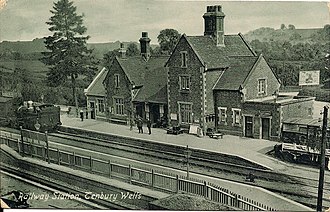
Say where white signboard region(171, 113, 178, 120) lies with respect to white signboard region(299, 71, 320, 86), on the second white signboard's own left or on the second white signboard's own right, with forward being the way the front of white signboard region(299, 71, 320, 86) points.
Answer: on the second white signboard's own right

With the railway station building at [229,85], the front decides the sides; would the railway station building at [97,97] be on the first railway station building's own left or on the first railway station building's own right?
on the first railway station building's own right

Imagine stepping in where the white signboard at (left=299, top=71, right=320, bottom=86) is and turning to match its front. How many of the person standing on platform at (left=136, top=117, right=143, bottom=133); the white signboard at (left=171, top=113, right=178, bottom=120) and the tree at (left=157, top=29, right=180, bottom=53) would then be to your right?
3

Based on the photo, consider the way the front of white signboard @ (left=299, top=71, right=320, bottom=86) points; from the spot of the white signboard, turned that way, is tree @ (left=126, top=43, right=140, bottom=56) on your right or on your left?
on your right

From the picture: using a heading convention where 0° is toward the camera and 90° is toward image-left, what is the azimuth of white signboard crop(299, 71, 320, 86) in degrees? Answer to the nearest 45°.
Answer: approximately 0°

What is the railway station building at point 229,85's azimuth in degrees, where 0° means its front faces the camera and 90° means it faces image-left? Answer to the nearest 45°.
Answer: approximately 45°

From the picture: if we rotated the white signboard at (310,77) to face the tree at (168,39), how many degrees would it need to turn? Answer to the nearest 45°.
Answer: approximately 90° to its right

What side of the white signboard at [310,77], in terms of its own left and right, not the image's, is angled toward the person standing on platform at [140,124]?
right
